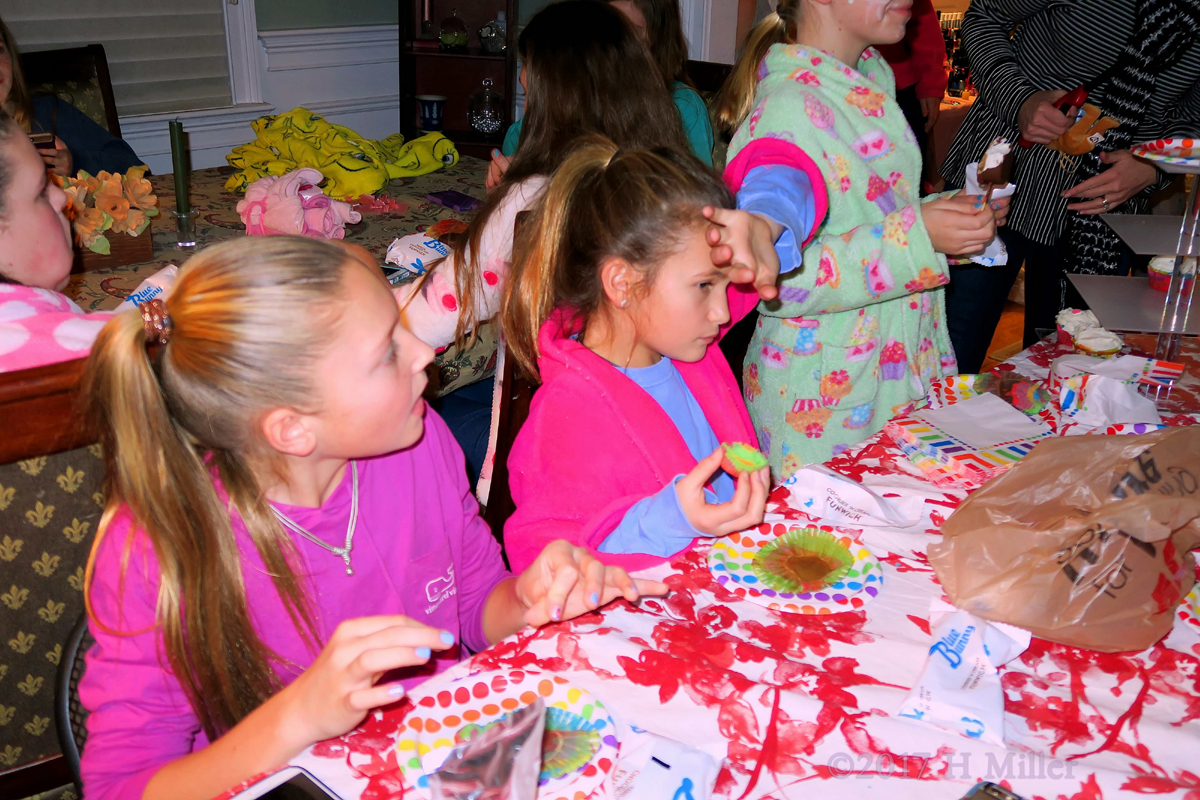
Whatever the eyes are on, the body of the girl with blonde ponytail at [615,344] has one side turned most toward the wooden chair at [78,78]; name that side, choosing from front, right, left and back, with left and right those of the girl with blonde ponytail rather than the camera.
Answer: back

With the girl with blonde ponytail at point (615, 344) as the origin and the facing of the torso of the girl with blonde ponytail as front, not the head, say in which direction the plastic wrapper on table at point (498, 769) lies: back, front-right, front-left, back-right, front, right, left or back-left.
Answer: front-right

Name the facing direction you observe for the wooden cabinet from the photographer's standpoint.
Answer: facing the viewer

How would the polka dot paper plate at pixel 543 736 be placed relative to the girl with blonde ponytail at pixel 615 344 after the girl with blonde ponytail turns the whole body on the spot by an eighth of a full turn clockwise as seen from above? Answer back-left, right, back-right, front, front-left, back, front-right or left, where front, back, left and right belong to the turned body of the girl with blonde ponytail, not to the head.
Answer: front

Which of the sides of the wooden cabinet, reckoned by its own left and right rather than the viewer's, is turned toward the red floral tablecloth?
front

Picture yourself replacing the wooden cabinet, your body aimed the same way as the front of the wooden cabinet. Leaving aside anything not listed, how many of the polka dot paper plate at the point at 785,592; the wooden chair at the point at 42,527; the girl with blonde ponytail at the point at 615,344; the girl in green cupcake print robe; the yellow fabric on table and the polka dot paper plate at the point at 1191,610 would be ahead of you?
6

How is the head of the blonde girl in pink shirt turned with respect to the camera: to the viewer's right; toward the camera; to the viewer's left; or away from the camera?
to the viewer's right

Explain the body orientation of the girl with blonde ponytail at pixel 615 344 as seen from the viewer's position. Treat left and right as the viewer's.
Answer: facing the viewer and to the right of the viewer

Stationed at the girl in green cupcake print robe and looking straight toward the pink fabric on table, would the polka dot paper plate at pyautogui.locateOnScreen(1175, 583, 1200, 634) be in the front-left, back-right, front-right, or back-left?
back-left

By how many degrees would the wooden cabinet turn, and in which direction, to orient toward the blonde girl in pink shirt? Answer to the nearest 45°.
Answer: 0° — it already faces them
